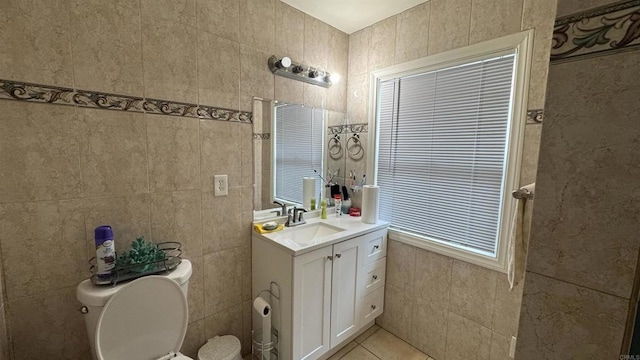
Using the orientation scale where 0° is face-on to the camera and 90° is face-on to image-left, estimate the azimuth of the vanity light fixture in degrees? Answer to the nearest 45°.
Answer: approximately 315°

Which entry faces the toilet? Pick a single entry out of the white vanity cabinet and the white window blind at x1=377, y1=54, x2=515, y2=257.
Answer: the white window blind

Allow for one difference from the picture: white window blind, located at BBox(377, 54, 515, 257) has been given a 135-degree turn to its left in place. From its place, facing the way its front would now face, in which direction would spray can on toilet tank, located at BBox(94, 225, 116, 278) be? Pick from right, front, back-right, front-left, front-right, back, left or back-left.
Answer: back-right

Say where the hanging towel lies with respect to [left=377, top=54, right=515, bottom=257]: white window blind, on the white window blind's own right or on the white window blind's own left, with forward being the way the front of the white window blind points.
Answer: on the white window blind's own left

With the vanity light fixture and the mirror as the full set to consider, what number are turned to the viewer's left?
0

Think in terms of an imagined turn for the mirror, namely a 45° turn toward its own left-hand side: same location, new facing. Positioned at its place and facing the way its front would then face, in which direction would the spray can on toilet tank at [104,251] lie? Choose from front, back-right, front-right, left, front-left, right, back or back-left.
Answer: back-right

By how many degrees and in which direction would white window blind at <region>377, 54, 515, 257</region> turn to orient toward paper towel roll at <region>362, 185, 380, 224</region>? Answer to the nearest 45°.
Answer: approximately 45° to its right

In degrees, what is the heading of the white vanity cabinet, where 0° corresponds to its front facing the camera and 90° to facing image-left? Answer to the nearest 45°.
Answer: approximately 315°

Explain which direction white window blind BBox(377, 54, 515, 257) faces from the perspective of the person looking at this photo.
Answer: facing the viewer and to the left of the viewer

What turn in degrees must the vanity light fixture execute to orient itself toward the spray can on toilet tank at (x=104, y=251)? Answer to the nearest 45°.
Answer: approximately 90° to its right

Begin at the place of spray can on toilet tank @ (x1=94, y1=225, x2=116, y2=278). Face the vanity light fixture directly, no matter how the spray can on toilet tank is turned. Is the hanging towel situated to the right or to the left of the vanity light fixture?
right
